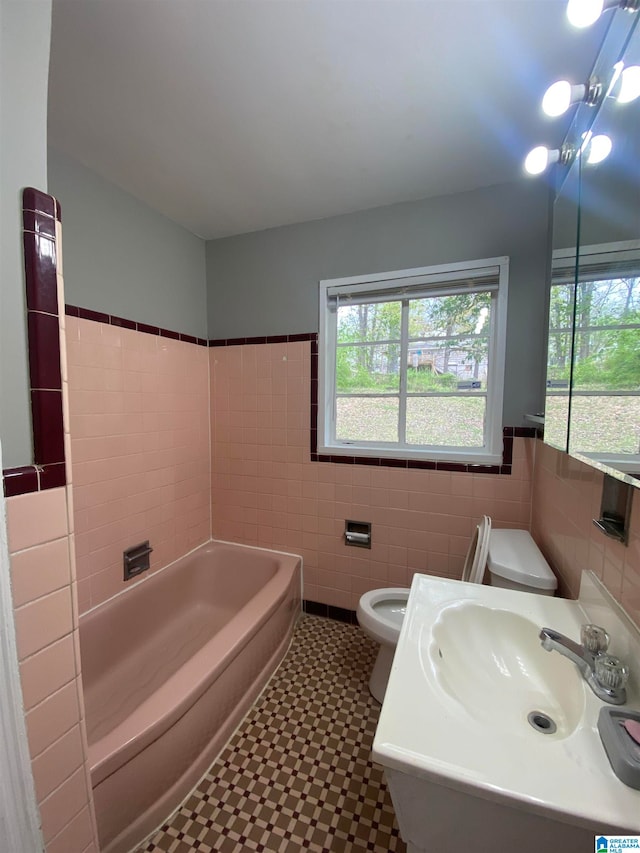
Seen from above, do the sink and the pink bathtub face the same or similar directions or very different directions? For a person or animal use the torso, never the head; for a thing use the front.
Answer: very different directions

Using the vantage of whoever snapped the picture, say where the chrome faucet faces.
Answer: facing to the left of the viewer

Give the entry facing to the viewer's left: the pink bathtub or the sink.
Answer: the sink

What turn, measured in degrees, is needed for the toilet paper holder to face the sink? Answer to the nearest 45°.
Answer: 0° — it already faces it

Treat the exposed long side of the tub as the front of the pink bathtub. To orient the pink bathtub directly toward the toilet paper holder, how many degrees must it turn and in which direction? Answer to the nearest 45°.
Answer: approximately 45° to its left

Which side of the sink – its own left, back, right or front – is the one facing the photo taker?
left

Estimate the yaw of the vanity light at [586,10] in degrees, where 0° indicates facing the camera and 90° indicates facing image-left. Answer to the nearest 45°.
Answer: approximately 90°

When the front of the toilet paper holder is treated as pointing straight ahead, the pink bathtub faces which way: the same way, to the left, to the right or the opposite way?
to the left

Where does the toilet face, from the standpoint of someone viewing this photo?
facing to the left of the viewer
